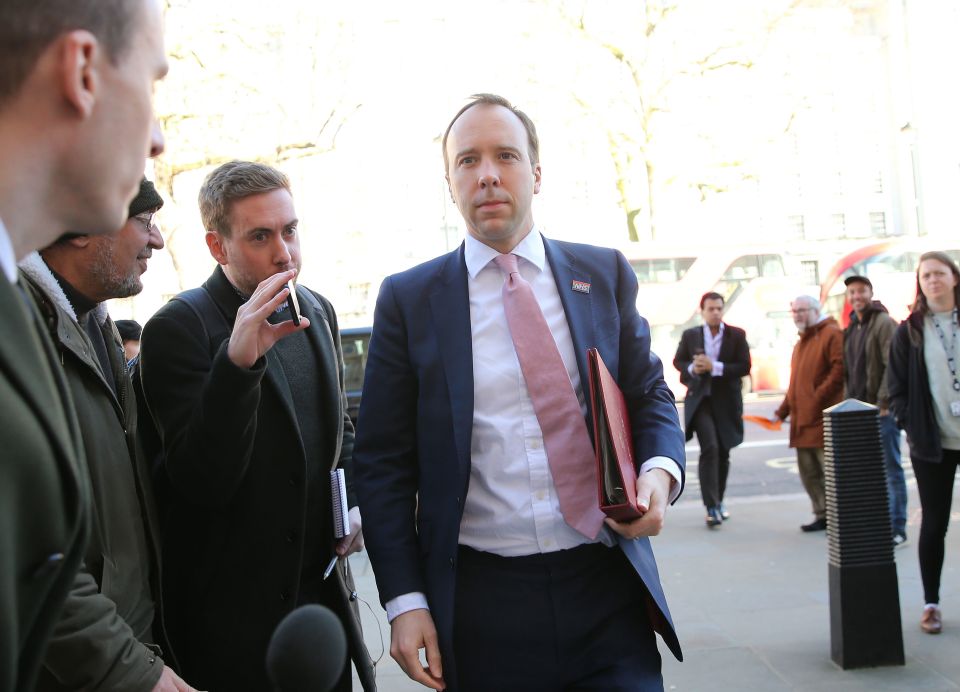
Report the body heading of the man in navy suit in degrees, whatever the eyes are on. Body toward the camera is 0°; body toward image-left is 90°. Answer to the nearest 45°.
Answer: approximately 0°

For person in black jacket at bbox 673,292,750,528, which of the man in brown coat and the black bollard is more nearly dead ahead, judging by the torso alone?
the black bollard

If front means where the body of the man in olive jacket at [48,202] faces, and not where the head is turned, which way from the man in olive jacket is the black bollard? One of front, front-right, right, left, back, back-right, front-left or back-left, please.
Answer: front-left

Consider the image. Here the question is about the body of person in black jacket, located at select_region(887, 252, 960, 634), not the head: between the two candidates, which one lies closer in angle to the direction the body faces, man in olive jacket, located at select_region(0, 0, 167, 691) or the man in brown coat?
the man in olive jacket

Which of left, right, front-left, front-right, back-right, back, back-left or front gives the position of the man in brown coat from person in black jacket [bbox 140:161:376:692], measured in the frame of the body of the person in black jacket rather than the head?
left

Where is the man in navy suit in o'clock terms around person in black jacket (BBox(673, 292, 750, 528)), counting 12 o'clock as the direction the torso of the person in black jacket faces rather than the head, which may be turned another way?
The man in navy suit is roughly at 12 o'clock from the person in black jacket.

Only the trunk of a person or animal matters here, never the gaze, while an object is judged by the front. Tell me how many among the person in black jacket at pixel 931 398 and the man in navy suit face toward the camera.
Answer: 2

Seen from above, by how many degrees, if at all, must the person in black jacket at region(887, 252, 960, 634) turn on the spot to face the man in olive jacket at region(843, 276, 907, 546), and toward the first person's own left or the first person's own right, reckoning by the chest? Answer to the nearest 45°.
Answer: approximately 180°

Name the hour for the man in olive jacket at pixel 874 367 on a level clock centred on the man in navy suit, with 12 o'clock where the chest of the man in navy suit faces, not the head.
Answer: The man in olive jacket is roughly at 7 o'clock from the man in navy suit.

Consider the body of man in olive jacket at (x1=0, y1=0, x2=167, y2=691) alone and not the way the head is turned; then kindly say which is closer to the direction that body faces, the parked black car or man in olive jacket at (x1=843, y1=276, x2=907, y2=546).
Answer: the man in olive jacket

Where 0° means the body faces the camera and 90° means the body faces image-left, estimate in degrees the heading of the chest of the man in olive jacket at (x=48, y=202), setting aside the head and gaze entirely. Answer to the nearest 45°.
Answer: approximately 270°

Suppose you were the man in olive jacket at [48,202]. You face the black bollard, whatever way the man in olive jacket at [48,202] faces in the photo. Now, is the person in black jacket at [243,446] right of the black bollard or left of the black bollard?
left
